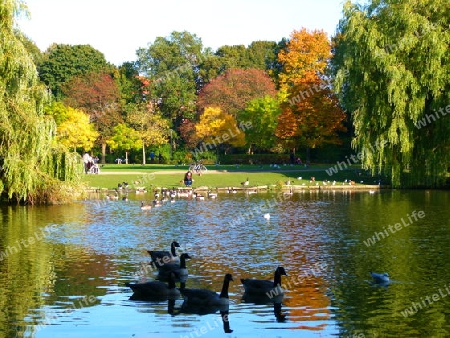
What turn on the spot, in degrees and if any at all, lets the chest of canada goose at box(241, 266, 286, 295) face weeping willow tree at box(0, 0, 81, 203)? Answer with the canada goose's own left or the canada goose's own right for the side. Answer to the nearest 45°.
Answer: approximately 135° to the canada goose's own left

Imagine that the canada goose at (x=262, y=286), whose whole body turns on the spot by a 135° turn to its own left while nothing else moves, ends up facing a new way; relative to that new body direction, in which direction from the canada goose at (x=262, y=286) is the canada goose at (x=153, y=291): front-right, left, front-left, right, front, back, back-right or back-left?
front-left

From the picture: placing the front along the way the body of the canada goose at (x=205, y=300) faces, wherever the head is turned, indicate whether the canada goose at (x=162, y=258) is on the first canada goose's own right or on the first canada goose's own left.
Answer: on the first canada goose's own left

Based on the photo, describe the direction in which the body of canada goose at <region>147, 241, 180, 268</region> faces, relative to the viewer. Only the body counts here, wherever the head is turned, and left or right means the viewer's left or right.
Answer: facing to the right of the viewer

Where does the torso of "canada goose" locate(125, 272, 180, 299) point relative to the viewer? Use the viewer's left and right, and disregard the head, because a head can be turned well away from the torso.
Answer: facing to the right of the viewer

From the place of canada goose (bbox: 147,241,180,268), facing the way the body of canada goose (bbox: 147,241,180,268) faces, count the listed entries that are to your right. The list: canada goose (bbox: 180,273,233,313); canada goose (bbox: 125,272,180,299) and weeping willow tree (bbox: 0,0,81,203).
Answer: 2

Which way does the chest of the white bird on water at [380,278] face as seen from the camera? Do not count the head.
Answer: to the viewer's right

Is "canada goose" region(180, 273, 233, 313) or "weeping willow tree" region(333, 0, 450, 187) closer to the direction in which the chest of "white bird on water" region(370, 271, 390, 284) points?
the weeping willow tree

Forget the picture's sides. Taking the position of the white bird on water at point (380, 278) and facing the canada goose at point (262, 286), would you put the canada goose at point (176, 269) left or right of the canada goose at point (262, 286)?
right

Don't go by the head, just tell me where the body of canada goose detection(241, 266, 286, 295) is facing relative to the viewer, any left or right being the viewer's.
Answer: facing to the right of the viewer

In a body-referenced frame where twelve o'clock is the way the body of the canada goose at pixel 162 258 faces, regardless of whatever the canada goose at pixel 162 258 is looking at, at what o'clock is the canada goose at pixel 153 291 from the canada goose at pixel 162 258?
the canada goose at pixel 153 291 is roughly at 3 o'clock from the canada goose at pixel 162 258.

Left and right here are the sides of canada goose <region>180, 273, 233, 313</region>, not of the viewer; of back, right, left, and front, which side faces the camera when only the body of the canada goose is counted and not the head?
right

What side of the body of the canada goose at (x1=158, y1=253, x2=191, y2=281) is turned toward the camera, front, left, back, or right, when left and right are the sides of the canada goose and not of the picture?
right
